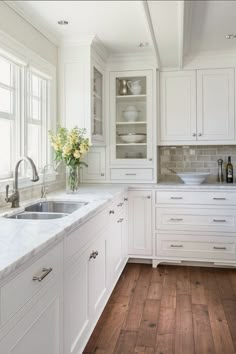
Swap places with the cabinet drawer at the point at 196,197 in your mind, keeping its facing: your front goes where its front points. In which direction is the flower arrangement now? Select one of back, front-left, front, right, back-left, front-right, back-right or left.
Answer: front-right

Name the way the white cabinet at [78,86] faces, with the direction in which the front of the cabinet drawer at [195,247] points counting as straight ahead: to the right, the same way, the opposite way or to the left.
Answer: to the left

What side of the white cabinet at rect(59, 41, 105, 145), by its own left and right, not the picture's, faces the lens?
right

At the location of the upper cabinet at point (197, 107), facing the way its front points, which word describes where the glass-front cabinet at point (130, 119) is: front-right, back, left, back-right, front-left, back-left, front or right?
right

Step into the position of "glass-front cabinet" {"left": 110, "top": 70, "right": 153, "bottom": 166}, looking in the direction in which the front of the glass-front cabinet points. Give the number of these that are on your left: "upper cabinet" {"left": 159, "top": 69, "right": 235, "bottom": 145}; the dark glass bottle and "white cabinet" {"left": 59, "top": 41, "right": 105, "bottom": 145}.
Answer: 2

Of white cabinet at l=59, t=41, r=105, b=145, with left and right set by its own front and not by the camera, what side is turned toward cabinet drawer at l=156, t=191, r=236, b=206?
front

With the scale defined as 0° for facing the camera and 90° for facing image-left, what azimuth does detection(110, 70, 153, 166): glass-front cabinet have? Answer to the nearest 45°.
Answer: approximately 0°
